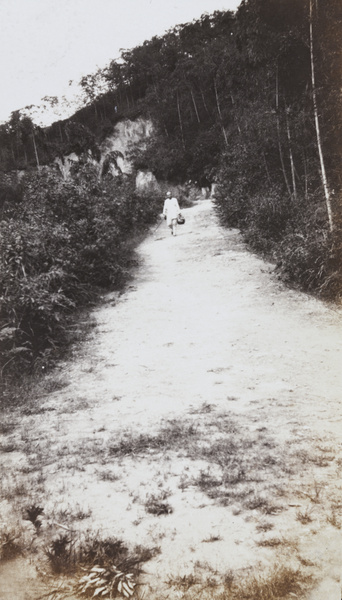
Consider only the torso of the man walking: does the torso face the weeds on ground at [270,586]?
yes

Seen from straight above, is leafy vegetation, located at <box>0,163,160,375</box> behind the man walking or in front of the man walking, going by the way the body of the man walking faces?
in front

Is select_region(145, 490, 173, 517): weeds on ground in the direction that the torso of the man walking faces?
yes

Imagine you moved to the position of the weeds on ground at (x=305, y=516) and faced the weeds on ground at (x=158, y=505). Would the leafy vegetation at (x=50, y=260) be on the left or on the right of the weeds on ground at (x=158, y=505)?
right

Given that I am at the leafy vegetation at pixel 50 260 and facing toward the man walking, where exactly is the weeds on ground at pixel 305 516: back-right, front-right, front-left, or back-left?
back-right

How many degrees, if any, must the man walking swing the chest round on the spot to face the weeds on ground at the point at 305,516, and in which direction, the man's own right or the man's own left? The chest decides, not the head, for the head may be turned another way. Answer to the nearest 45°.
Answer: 0° — they already face it
